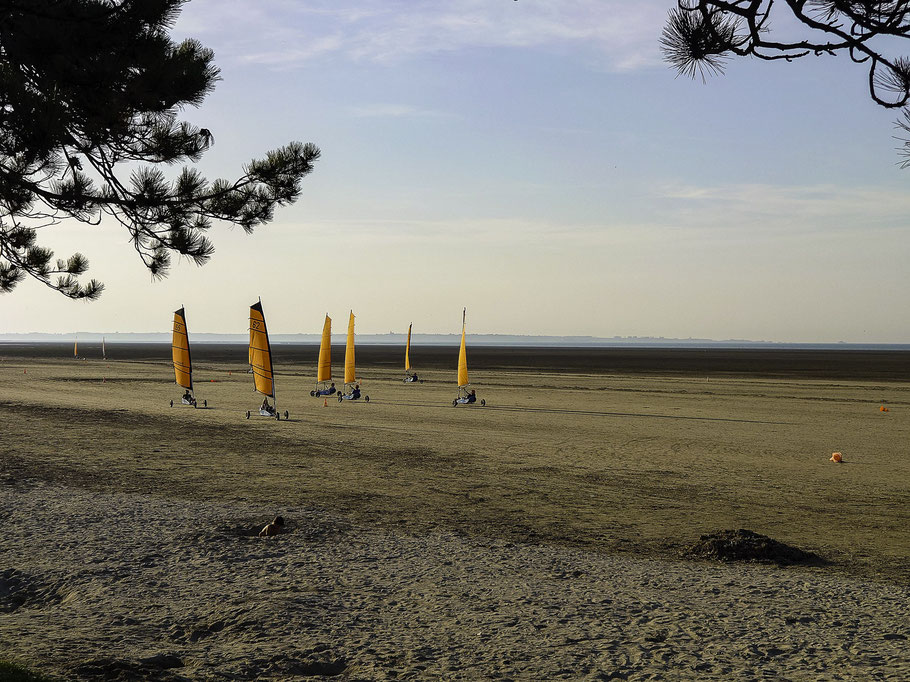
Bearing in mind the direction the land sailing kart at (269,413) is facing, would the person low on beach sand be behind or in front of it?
in front

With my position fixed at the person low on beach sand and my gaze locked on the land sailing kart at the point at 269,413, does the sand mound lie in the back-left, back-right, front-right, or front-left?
back-right

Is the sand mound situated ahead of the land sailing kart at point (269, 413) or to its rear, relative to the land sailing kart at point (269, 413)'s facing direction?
ahead

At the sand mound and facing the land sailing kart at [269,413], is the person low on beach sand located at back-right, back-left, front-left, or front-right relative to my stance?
front-left

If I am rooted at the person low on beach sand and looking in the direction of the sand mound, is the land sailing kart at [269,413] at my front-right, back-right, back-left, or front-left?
back-left
